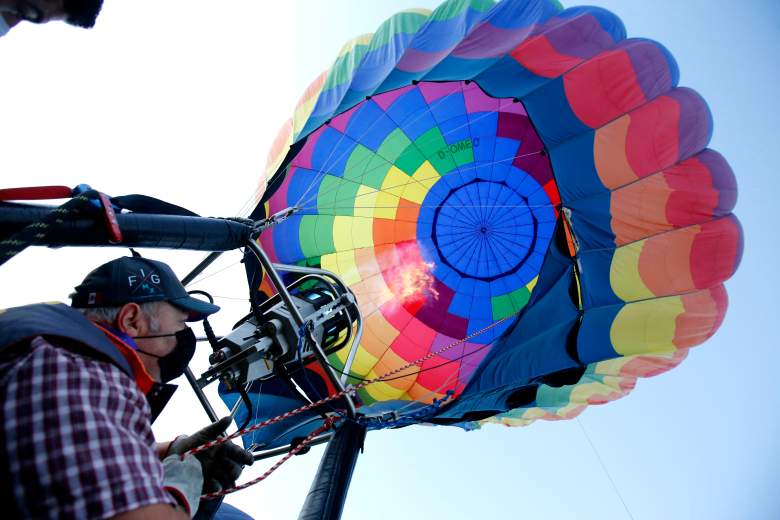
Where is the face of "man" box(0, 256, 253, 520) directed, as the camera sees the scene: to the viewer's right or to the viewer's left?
to the viewer's right

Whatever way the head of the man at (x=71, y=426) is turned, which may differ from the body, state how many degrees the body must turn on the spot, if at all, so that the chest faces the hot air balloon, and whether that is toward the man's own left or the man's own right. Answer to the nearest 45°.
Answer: approximately 45° to the man's own left

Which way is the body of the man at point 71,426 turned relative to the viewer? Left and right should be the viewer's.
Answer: facing to the right of the viewer
